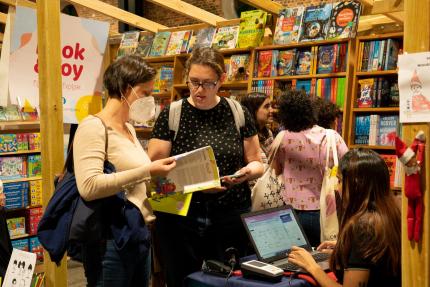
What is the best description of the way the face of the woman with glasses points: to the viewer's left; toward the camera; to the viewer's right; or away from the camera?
toward the camera

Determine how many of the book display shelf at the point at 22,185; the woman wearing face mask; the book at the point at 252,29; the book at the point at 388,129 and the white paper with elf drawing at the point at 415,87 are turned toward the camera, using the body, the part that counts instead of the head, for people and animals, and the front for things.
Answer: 4

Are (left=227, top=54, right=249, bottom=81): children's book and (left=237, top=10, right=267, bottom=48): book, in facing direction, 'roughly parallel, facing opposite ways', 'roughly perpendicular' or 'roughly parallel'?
roughly parallel

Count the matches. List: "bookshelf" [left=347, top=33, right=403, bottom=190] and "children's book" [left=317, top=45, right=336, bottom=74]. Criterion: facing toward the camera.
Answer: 2

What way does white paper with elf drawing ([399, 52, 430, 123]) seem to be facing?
toward the camera

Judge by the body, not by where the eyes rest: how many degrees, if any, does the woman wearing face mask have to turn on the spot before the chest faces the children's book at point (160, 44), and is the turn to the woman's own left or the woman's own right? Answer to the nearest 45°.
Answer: approximately 90° to the woman's own left

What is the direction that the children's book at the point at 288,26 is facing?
toward the camera

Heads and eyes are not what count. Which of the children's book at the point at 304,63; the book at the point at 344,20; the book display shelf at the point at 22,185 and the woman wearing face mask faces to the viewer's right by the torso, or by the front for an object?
the woman wearing face mask

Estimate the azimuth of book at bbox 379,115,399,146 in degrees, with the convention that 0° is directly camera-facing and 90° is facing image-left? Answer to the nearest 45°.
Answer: approximately 0°

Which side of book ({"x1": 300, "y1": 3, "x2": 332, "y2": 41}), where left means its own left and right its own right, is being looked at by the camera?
front

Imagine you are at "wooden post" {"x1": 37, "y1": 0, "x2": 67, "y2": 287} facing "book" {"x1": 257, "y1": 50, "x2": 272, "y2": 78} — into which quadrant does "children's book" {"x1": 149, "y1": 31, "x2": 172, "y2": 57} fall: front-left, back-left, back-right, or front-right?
front-left

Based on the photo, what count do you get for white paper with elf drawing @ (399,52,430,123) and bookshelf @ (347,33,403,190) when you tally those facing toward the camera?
2

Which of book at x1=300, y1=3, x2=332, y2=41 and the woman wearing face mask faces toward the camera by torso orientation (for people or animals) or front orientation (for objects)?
the book

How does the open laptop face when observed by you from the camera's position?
facing the viewer and to the right of the viewer

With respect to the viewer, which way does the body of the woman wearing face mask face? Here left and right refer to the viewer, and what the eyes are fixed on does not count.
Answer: facing to the right of the viewer

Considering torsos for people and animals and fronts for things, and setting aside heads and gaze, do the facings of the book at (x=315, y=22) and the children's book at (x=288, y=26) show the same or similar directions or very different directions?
same or similar directions

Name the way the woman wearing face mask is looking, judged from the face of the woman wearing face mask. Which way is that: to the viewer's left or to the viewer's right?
to the viewer's right

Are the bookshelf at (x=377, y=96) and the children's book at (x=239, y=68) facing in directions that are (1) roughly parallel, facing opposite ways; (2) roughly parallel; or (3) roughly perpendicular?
roughly parallel
